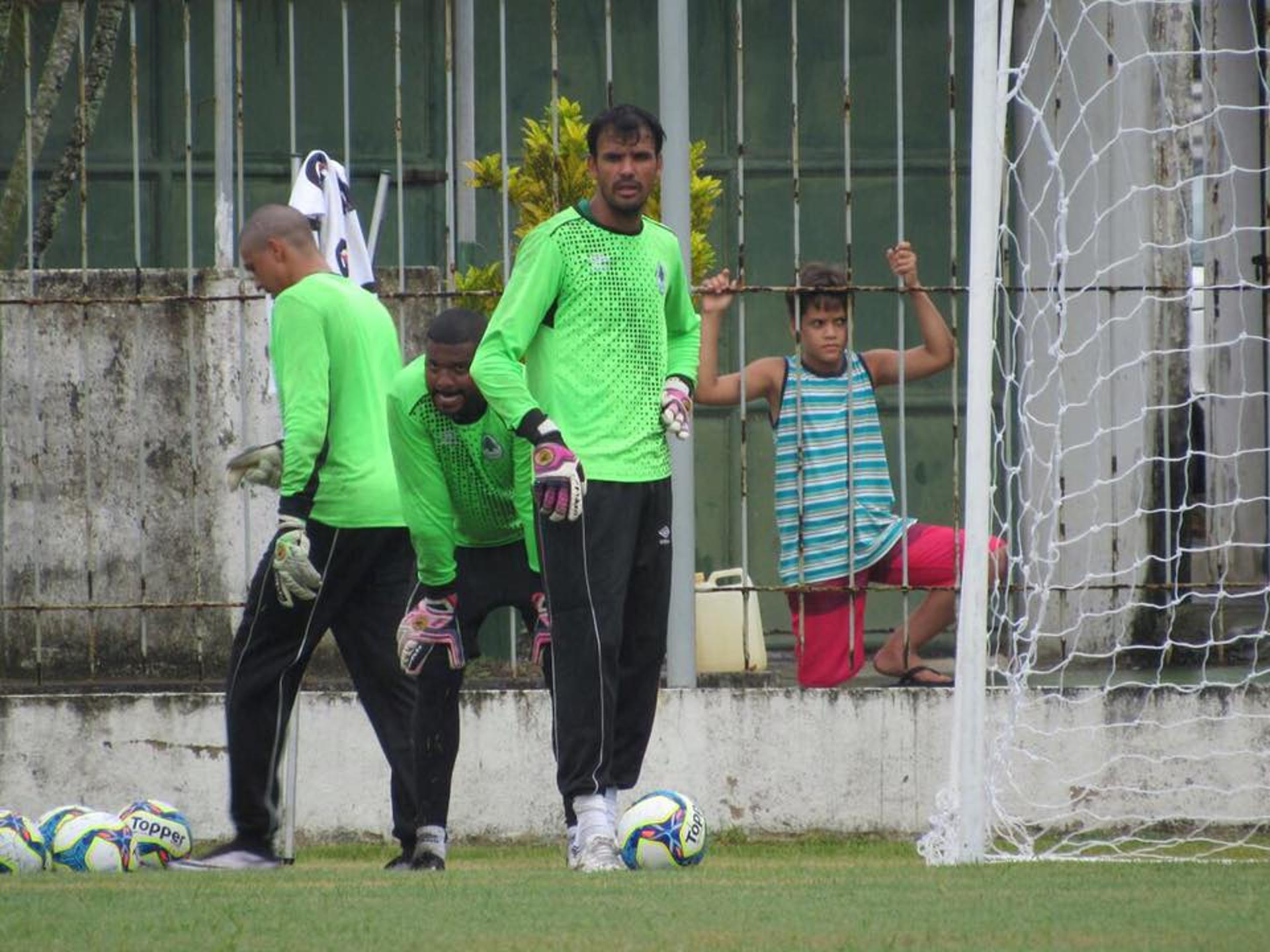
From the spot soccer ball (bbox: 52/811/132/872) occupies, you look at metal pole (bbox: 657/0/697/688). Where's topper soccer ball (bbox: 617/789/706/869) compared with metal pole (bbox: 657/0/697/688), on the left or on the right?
right

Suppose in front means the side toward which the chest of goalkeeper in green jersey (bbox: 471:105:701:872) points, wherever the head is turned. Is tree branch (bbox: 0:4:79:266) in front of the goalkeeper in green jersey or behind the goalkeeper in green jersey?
behind

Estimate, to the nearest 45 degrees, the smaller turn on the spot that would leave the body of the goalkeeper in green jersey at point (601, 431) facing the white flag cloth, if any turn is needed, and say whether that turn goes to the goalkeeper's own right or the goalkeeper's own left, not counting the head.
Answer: approximately 180°

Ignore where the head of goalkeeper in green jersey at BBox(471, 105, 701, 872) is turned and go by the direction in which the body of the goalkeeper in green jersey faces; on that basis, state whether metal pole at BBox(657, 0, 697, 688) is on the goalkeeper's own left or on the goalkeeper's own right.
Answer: on the goalkeeper's own left

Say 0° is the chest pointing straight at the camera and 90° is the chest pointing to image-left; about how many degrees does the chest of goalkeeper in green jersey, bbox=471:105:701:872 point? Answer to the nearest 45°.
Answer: approximately 315°

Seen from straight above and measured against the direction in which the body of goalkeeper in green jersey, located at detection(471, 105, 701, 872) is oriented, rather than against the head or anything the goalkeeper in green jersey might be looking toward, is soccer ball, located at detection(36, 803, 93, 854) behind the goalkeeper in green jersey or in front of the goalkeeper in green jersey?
behind

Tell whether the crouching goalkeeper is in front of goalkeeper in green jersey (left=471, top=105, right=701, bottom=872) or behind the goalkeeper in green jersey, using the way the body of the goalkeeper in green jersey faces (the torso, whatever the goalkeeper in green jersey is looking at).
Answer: behind

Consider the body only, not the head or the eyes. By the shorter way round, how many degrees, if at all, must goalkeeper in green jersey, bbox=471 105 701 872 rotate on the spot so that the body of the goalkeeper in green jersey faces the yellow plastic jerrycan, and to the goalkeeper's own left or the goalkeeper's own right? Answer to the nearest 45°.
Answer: approximately 135° to the goalkeeper's own left
